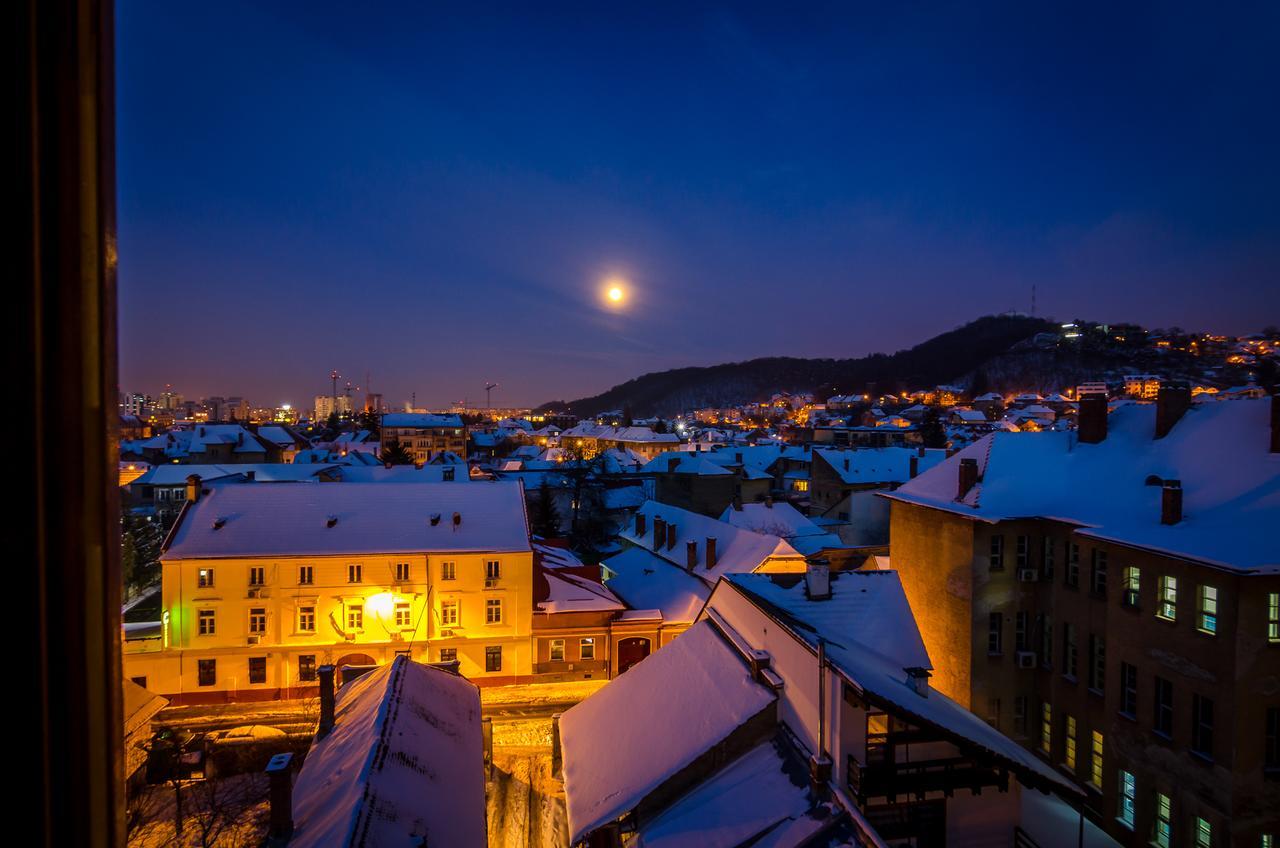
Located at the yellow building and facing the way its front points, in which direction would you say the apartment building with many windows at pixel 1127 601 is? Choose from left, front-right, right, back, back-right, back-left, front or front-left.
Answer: front-left

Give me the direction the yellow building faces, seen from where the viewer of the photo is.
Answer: facing the viewer
